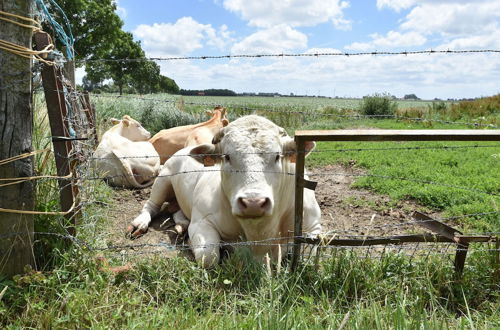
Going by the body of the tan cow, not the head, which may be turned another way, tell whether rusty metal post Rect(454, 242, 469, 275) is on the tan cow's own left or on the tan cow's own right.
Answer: on the tan cow's own right

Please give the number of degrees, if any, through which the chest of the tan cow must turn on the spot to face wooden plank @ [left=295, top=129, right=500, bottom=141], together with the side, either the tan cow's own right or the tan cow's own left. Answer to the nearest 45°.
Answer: approximately 90° to the tan cow's own right

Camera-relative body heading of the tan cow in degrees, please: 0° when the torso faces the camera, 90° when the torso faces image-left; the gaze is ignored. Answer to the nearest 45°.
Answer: approximately 270°

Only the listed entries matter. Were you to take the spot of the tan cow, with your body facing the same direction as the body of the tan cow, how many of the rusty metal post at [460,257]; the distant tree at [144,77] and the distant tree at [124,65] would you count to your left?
2

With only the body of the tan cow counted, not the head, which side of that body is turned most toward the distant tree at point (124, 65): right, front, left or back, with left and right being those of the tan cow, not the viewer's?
left

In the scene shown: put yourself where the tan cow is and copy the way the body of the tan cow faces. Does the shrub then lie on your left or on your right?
on your left

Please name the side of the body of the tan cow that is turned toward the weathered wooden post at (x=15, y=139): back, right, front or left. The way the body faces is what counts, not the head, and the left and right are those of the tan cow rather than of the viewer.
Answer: right

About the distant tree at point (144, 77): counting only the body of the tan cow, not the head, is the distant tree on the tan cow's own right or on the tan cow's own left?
on the tan cow's own left

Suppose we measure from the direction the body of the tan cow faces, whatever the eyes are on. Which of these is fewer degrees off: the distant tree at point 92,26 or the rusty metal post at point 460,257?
the rusty metal post
